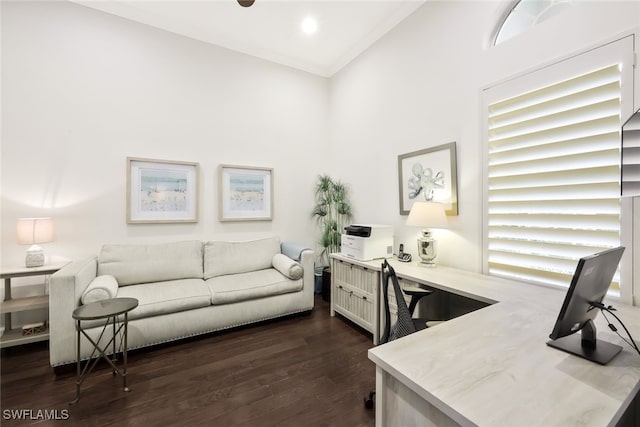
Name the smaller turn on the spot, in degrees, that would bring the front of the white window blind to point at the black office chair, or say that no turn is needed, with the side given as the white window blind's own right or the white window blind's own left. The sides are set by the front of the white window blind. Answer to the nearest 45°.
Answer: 0° — it already faces it

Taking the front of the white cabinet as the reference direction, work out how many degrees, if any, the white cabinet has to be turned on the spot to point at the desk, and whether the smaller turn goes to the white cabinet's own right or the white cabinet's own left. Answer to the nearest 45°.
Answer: approximately 45° to the white cabinet's own left

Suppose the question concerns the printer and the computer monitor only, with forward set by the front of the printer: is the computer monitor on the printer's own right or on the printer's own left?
on the printer's own left

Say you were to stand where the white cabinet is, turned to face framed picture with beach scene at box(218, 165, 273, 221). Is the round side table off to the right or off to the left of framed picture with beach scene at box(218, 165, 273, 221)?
left

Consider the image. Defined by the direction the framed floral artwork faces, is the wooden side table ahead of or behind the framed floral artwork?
ahead

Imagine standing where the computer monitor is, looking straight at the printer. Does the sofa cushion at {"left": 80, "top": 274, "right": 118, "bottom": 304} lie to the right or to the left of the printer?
left

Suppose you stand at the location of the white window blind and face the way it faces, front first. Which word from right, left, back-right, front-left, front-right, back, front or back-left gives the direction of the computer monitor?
front-left

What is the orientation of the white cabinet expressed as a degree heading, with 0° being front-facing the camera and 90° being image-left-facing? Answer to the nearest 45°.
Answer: approximately 45°

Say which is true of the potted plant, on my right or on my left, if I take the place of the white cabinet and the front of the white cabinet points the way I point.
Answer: on my right

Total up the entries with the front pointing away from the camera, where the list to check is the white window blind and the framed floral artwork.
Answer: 0

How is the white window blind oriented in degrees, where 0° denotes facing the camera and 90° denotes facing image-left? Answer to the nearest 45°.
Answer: approximately 45°

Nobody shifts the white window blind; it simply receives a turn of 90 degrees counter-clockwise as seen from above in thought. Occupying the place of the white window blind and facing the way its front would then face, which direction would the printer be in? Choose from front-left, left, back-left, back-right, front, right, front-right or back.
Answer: back-right
